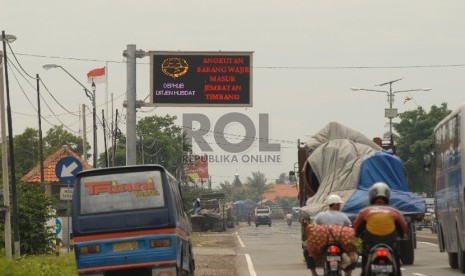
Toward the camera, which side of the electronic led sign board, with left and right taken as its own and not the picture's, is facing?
front

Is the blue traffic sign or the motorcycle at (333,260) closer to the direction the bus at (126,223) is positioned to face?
the blue traffic sign

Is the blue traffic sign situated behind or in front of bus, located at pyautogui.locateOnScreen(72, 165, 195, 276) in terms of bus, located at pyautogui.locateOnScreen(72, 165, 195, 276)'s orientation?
in front

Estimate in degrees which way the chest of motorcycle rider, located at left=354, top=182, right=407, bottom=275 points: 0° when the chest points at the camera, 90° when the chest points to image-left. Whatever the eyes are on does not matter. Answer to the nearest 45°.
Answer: approximately 180°

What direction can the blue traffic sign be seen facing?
toward the camera

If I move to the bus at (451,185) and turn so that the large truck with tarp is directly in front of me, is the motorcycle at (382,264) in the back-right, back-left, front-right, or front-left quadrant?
back-left

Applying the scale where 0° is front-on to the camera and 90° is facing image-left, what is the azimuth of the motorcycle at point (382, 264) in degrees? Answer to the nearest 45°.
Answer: approximately 180°

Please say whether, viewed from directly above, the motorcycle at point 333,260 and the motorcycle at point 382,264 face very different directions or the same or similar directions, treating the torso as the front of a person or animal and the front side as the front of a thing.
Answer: same or similar directions

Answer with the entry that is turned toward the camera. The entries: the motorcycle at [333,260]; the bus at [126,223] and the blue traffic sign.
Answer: the blue traffic sign

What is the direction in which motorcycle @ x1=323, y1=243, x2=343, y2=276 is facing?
away from the camera

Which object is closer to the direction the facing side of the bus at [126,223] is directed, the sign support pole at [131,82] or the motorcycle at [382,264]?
the sign support pole

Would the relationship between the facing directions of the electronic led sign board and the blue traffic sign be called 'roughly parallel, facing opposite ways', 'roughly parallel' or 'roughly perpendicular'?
roughly parallel

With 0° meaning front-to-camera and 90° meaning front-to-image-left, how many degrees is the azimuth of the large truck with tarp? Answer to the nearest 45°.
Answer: approximately 180°

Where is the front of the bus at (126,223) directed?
away from the camera

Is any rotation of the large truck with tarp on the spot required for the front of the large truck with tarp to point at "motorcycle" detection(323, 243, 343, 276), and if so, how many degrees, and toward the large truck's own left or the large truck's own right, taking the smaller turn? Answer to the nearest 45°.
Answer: approximately 180°
